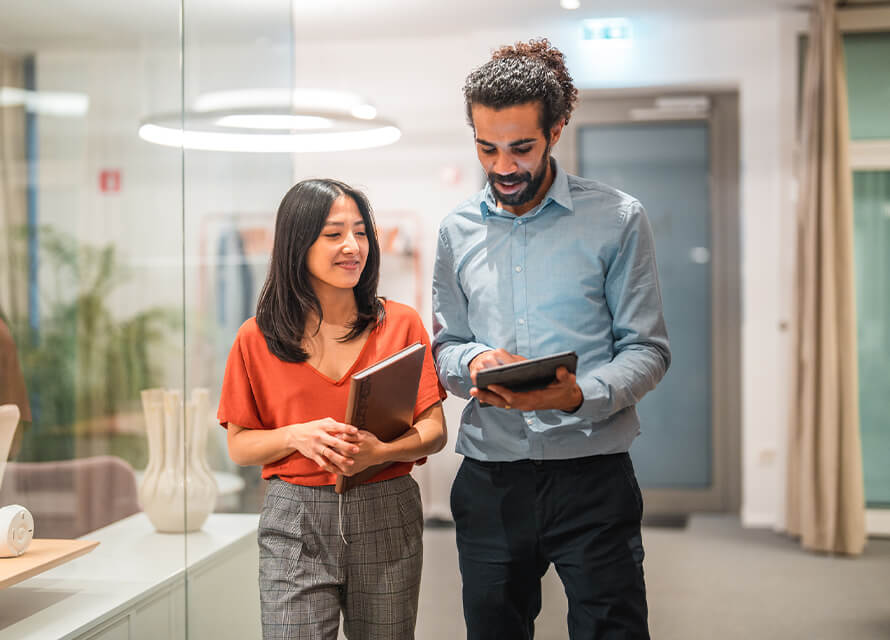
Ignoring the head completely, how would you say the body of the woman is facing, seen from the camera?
toward the camera

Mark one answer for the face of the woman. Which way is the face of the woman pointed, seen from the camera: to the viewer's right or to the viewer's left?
to the viewer's right

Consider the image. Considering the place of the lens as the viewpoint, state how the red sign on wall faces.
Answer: facing the viewer

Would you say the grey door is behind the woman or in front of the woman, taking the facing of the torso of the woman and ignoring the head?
behind

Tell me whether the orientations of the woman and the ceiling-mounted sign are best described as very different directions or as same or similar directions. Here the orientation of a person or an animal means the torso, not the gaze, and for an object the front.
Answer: same or similar directions

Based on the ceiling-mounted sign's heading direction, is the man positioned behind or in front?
in front

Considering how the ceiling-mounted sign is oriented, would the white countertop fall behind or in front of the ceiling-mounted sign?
in front

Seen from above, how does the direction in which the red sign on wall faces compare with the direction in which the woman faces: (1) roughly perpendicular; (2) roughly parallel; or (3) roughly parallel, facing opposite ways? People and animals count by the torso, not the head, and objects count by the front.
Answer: roughly parallel

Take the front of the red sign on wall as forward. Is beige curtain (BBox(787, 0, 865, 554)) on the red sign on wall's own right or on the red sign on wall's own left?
on the red sign on wall's own left
